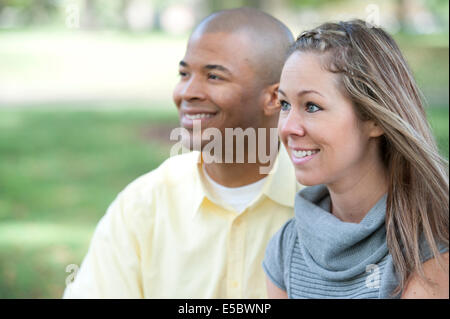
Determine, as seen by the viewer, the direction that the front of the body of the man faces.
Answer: toward the camera

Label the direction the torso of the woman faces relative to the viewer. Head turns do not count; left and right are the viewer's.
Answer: facing the viewer and to the left of the viewer

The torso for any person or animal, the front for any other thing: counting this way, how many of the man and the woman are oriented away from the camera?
0

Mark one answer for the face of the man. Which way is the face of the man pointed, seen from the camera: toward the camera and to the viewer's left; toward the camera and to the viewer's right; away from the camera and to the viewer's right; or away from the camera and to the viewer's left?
toward the camera and to the viewer's left

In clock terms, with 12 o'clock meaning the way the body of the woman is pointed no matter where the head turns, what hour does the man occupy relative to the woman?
The man is roughly at 3 o'clock from the woman.

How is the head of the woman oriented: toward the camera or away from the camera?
toward the camera

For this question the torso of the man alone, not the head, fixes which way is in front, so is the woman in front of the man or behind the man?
in front
